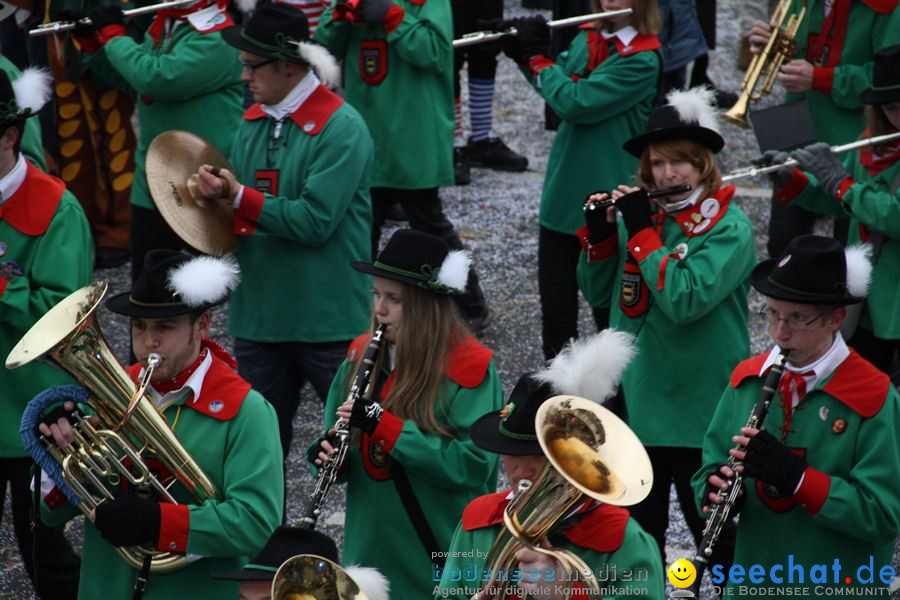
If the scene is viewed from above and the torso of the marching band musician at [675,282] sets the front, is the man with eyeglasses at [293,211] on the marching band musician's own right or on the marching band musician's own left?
on the marching band musician's own right

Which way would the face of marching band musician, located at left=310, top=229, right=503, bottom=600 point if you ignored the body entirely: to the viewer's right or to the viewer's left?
to the viewer's left

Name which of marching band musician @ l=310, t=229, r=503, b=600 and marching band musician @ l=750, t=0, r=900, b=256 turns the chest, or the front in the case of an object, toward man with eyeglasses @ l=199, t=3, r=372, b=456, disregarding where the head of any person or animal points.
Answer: marching band musician @ l=750, t=0, r=900, b=256

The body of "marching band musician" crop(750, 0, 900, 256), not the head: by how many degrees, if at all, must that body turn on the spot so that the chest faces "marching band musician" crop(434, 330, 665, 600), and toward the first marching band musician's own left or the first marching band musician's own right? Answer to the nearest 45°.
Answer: approximately 45° to the first marching band musician's own left

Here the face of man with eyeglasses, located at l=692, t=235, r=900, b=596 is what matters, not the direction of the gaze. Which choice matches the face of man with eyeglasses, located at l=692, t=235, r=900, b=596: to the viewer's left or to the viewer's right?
to the viewer's left

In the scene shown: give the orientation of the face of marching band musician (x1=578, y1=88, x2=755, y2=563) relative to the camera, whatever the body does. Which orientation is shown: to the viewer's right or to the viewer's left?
to the viewer's left

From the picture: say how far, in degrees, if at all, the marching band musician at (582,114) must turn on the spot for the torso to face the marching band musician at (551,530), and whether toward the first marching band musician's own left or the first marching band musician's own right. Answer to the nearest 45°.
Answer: approximately 45° to the first marching band musician's own left

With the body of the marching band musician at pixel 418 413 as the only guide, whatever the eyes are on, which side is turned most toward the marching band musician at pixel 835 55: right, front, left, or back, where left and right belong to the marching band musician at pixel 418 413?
back

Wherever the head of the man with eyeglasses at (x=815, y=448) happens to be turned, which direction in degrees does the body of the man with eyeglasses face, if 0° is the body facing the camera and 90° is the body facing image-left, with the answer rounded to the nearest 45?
approximately 45°

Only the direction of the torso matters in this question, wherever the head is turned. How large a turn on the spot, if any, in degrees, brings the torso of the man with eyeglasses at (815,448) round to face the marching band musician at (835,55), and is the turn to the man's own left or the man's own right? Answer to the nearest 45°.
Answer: approximately 135° to the man's own right

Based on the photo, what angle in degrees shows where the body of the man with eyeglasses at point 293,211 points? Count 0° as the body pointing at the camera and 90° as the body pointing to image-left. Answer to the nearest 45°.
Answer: approximately 45°

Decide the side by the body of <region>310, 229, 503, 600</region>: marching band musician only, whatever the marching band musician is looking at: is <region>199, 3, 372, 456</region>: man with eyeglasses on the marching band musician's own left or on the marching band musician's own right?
on the marching band musician's own right

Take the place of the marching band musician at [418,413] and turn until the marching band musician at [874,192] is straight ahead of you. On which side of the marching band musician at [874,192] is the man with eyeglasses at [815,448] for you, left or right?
right

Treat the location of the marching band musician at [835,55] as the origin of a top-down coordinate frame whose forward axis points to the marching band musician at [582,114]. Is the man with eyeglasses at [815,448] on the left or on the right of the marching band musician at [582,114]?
left
